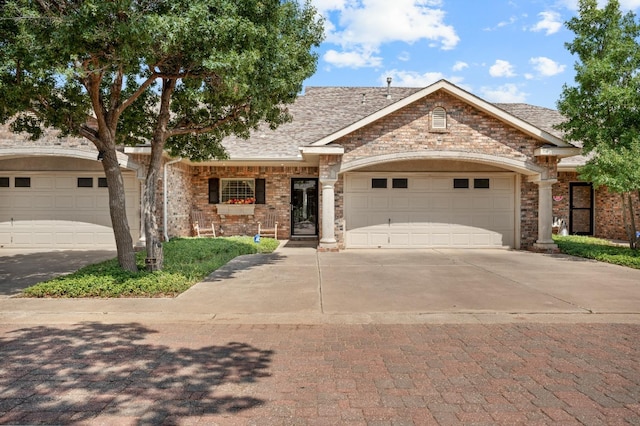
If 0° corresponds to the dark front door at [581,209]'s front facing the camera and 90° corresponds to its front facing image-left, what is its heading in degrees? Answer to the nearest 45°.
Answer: approximately 0°

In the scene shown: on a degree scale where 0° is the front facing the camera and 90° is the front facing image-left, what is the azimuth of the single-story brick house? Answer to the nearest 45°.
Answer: approximately 0°

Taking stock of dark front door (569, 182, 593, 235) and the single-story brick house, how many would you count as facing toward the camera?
2
